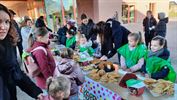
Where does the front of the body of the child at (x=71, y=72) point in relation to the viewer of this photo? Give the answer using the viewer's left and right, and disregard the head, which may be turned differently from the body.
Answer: facing away from the viewer and to the right of the viewer

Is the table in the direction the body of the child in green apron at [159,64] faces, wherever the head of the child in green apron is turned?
yes

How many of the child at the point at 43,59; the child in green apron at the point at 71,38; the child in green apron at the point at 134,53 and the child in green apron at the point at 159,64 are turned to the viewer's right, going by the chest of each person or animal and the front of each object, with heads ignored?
1

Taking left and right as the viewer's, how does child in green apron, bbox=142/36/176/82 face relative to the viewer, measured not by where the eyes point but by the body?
facing the viewer and to the left of the viewer

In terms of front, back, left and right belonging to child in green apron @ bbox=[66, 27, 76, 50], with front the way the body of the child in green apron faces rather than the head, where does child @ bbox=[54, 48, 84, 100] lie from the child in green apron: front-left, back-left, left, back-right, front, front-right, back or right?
front-left

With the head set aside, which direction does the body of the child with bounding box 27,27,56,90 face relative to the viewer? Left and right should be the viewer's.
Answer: facing to the right of the viewer

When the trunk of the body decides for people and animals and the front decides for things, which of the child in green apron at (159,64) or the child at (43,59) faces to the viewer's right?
the child

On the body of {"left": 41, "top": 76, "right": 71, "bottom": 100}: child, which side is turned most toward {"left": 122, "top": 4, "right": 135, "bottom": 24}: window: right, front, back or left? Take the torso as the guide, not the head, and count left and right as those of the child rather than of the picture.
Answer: front

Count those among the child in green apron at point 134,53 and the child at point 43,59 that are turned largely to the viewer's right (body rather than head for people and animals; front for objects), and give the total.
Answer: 1

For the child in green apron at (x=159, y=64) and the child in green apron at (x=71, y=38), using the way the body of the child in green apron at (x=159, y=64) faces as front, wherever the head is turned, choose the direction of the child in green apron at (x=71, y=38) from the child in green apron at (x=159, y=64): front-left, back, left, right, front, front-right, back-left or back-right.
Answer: right

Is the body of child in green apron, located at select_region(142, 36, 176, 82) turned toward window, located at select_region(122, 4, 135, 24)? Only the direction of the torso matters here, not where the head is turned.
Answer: no

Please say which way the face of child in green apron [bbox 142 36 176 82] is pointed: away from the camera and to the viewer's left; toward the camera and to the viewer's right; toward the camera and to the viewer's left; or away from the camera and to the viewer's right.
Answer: toward the camera and to the viewer's left

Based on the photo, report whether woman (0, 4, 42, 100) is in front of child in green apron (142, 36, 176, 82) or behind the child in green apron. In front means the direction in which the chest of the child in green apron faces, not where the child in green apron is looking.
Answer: in front

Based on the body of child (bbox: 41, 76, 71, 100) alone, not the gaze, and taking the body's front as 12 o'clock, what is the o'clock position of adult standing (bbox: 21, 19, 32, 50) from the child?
The adult standing is roughly at 10 o'clock from the child.

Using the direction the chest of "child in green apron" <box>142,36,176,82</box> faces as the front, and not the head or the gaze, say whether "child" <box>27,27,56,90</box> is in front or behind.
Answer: in front
